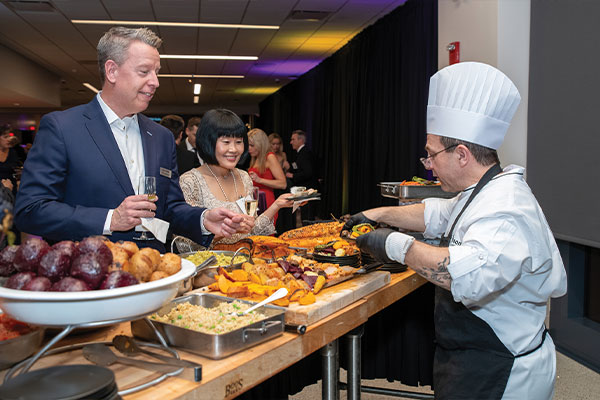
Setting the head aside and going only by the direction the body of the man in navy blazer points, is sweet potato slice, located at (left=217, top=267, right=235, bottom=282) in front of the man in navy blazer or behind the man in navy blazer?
in front

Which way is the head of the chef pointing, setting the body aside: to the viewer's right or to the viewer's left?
to the viewer's left

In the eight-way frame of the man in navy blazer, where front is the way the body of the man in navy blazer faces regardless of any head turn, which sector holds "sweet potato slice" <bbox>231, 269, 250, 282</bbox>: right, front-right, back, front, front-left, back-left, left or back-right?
front

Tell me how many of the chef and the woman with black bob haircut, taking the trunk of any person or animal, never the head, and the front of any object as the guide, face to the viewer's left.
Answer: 1

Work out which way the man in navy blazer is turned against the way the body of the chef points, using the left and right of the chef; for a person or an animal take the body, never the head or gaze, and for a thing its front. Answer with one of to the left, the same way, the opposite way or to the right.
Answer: the opposite way

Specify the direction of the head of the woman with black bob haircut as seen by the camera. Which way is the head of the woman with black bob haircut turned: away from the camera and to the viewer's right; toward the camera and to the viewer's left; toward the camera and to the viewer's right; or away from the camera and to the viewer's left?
toward the camera and to the viewer's right

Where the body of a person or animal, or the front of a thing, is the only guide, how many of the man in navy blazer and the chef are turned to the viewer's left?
1

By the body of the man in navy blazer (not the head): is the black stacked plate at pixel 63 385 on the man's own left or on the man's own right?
on the man's own right

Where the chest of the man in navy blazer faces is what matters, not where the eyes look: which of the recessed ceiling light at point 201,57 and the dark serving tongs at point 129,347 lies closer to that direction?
the dark serving tongs

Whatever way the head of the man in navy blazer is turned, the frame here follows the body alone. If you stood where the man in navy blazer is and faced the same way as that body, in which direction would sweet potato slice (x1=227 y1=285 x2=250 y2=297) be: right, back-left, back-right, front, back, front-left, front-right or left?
front

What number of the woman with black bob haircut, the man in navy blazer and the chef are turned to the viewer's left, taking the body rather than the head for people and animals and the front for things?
1

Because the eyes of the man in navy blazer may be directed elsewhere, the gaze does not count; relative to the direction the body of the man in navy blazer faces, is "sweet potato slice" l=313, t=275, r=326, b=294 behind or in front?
in front

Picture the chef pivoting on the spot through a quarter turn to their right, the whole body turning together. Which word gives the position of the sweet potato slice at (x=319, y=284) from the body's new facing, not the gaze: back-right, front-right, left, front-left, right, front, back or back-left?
left

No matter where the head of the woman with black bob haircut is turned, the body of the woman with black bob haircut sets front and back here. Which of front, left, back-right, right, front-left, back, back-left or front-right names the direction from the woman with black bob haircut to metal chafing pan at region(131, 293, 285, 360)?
front-right

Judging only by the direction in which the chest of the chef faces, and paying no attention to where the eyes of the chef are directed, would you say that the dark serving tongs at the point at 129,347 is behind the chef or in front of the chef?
in front

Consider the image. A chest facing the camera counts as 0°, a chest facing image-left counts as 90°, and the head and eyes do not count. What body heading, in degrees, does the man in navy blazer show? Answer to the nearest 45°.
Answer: approximately 315°

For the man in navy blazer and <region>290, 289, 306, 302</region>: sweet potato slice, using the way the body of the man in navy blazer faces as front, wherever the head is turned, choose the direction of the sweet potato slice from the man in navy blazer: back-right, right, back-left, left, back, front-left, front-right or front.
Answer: front

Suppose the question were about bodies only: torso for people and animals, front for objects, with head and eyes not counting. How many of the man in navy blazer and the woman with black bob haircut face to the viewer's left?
0

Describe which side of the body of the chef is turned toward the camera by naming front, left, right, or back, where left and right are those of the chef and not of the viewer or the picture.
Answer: left
